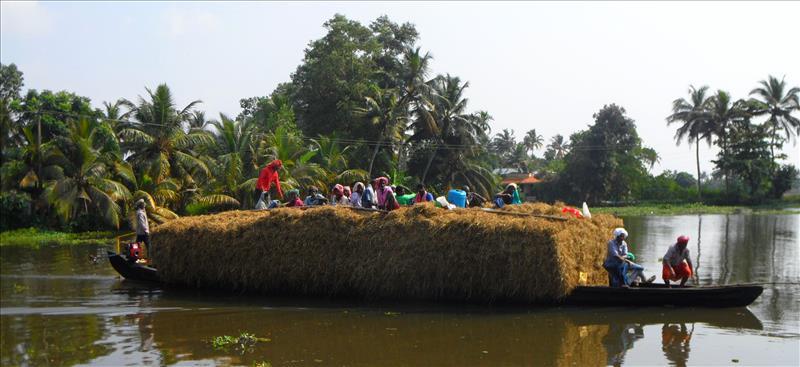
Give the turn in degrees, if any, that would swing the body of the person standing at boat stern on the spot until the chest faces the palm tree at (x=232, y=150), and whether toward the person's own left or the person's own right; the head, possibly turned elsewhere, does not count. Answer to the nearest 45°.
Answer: approximately 90° to the person's own left

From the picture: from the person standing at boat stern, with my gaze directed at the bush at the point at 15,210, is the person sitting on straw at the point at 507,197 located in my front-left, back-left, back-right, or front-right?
back-right

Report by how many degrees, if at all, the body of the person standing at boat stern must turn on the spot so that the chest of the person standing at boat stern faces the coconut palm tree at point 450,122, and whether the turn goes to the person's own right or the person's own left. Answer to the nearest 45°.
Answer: approximately 45° to the person's own left

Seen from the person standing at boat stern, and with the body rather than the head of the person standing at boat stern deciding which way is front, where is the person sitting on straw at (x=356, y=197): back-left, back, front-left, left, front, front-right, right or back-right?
front-right

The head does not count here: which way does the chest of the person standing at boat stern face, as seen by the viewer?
to the viewer's right
